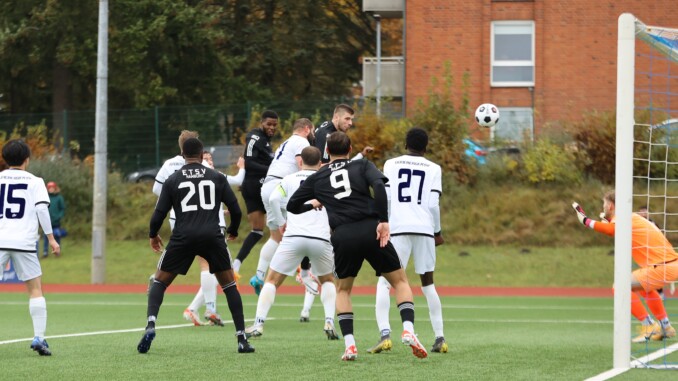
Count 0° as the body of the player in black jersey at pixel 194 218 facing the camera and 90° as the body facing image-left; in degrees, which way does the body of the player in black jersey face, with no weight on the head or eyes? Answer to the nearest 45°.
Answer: approximately 180°

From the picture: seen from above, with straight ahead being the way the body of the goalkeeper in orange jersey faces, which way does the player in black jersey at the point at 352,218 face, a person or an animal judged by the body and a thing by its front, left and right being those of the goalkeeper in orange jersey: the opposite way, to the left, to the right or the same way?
to the right

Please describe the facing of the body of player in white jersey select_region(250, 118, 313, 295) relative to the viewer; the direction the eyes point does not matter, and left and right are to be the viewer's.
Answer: facing away from the viewer and to the right of the viewer

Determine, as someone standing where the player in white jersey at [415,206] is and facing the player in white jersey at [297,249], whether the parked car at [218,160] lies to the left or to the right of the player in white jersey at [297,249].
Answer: right

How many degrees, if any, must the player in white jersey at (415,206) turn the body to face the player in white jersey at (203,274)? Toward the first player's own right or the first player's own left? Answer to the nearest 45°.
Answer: approximately 45° to the first player's own left

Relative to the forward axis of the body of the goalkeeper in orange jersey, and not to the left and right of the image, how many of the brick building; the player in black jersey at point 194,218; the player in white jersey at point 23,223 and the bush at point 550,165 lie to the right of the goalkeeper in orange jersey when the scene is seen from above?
2

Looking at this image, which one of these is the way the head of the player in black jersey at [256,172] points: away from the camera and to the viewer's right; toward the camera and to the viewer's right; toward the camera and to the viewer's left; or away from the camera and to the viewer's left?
toward the camera and to the viewer's right

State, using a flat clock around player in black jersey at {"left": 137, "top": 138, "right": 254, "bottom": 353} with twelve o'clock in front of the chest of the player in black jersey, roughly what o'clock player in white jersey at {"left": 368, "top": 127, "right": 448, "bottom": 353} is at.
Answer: The player in white jersey is roughly at 3 o'clock from the player in black jersey.

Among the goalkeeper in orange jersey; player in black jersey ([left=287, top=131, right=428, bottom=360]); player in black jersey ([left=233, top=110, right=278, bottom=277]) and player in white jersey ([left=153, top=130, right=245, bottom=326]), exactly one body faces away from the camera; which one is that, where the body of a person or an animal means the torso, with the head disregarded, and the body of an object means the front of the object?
player in black jersey ([left=287, top=131, right=428, bottom=360])

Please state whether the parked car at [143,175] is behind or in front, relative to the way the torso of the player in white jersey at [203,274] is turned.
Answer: behind

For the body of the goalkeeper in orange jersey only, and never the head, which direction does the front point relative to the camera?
to the viewer's left

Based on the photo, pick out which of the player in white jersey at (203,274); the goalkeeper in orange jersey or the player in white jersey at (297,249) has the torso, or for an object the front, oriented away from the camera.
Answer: the player in white jersey at (297,249)

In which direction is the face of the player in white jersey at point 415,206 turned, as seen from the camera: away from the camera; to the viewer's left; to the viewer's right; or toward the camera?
away from the camera

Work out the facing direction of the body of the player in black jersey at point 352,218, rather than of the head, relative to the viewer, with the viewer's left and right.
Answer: facing away from the viewer

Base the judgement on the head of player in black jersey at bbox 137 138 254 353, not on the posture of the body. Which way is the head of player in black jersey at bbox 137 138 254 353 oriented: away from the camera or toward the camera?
away from the camera

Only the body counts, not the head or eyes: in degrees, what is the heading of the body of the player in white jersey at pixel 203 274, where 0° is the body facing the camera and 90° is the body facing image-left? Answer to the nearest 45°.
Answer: approximately 315°

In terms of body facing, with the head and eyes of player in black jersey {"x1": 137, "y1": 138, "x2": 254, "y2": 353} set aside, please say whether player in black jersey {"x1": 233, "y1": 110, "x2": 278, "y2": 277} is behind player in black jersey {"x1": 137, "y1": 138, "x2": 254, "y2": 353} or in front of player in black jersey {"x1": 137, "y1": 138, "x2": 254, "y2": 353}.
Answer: in front

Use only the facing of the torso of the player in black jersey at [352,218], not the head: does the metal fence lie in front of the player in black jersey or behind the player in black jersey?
in front
